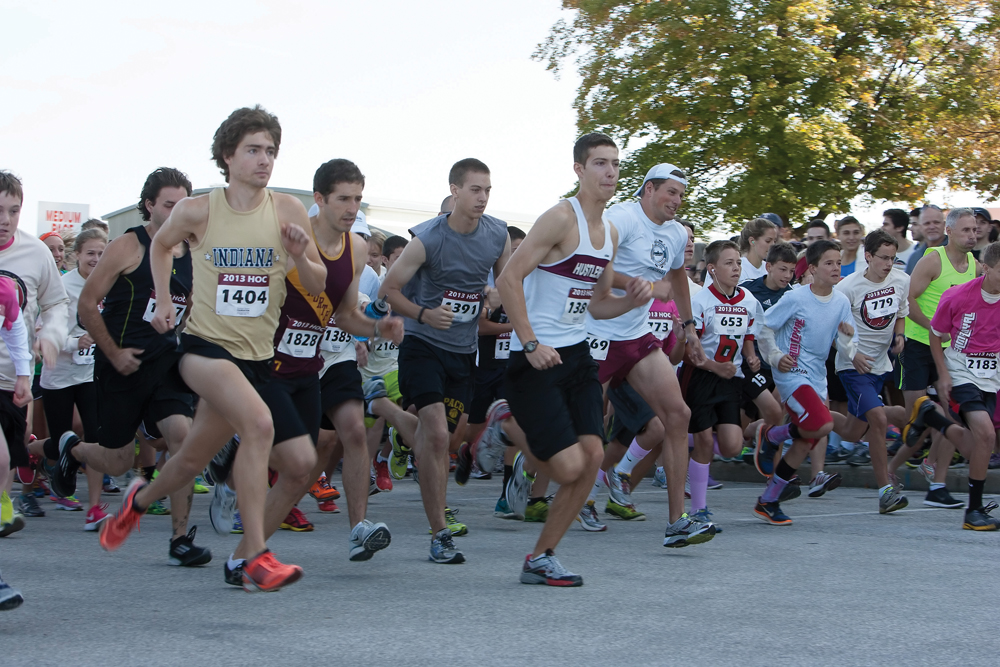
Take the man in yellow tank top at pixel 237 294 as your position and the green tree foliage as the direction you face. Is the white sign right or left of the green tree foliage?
left

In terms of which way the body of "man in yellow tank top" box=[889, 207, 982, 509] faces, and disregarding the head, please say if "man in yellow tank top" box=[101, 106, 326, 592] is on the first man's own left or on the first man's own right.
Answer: on the first man's own right

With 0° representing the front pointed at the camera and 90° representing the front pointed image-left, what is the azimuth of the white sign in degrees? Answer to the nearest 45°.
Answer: approximately 0°

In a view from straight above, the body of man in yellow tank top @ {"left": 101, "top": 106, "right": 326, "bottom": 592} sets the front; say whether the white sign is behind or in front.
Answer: behind

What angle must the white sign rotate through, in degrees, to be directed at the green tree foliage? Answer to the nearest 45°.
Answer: approximately 135° to its left
